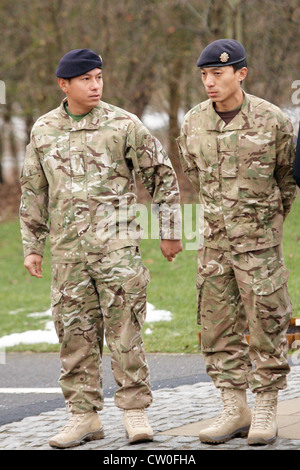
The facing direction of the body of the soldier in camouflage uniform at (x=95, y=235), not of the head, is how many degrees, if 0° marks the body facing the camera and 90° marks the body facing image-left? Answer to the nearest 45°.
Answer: approximately 0°

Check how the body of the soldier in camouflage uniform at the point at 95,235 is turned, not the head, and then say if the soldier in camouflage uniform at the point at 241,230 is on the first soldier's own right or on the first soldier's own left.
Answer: on the first soldier's own left
